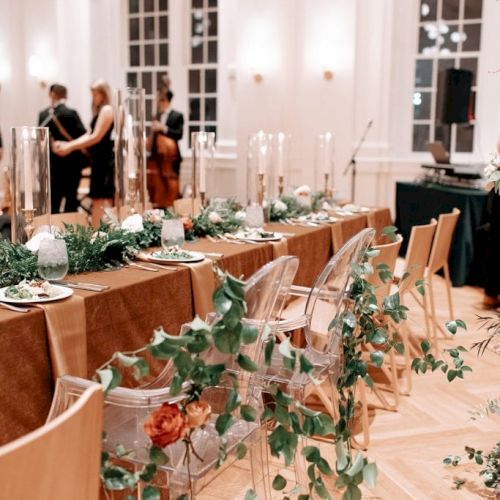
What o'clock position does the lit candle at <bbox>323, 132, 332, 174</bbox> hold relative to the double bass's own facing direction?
The lit candle is roughly at 10 o'clock from the double bass.

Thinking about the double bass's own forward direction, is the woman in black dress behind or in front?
in front

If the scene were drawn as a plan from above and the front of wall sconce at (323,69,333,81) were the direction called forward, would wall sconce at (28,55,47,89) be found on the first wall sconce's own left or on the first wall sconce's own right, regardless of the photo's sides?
on the first wall sconce's own right

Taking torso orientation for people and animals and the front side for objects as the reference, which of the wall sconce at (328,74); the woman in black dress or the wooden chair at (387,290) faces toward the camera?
the wall sconce

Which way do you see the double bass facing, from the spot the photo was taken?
facing the viewer and to the left of the viewer

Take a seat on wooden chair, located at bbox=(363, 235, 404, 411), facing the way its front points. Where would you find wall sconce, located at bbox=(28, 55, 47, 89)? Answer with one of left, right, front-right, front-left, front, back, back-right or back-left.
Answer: front

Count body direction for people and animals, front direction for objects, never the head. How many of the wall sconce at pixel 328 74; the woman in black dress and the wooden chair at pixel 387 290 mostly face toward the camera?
1

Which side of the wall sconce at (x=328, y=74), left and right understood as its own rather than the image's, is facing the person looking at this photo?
front

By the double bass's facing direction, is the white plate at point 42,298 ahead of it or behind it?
ahead

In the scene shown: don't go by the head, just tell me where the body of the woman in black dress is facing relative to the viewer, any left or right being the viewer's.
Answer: facing to the left of the viewer

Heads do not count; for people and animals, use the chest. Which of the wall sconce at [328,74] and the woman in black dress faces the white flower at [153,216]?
the wall sconce

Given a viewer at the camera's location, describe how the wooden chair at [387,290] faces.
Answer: facing away from the viewer and to the left of the viewer

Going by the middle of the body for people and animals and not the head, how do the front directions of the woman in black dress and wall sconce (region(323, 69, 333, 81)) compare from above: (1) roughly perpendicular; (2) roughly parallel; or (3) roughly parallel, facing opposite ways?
roughly perpendicular

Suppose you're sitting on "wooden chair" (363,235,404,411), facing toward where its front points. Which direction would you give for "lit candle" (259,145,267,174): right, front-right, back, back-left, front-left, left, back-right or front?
front

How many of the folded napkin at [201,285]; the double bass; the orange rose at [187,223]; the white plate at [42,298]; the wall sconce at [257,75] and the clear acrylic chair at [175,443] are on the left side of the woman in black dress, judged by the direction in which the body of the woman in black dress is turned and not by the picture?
4

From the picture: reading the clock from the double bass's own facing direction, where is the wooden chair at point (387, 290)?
The wooden chair is roughly at 10 o'clock from the double bass.

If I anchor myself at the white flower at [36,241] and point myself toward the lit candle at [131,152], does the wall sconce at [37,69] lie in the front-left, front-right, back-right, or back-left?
front-left

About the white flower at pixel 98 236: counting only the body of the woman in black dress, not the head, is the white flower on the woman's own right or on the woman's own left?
on the woman's own left

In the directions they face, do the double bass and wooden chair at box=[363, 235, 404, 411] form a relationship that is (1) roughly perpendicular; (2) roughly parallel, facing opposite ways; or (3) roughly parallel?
roughly perpendicular

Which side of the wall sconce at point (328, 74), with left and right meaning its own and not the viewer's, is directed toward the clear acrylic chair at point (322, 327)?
front
